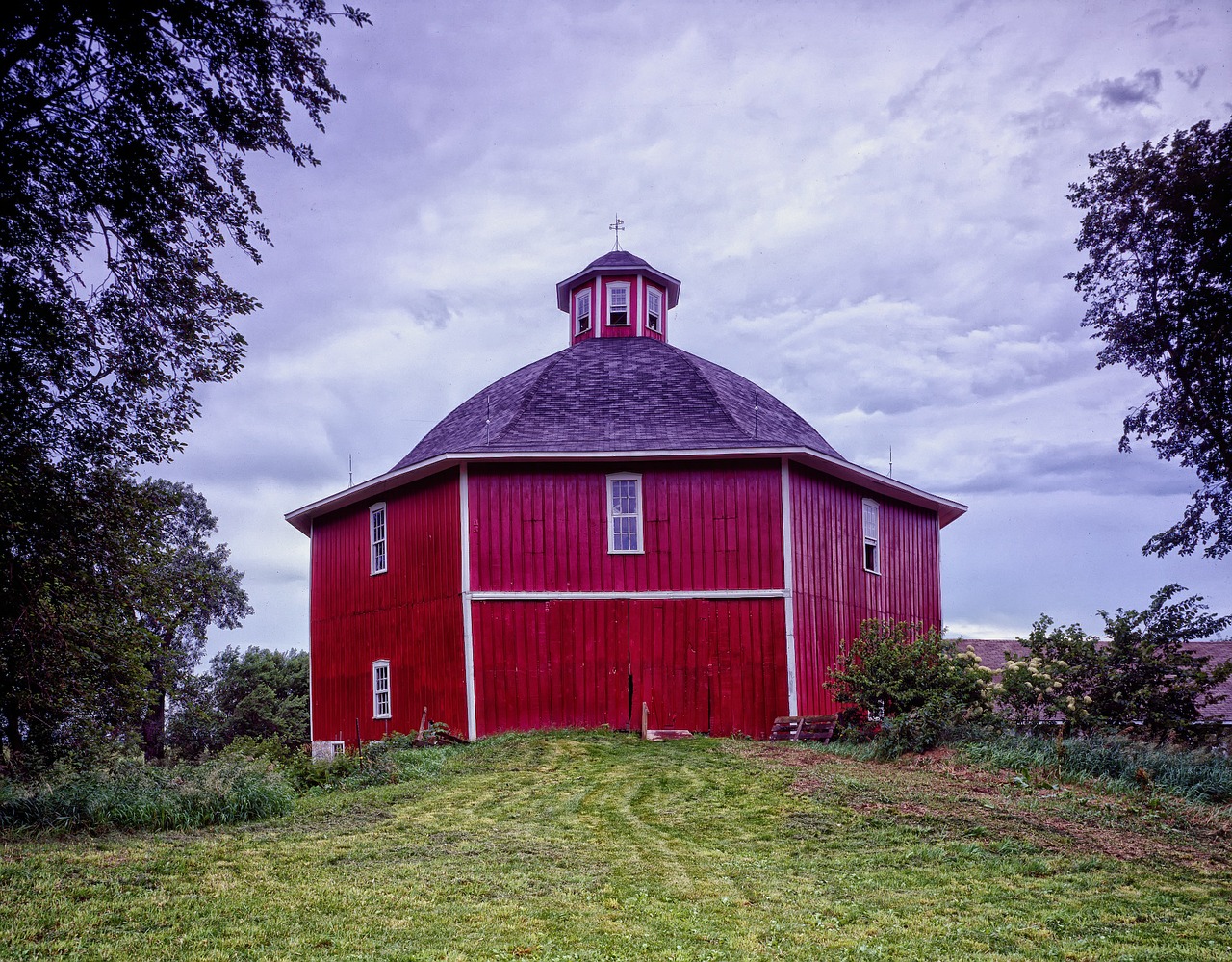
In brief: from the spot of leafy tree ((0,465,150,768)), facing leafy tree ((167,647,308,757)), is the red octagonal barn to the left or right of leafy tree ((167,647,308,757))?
right

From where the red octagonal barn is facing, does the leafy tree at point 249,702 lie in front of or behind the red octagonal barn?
behind

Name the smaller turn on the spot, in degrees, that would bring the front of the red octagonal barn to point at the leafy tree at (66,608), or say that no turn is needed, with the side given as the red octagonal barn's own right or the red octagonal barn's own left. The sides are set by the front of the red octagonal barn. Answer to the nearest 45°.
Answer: approximately 45° to the red octagonal barn's own right

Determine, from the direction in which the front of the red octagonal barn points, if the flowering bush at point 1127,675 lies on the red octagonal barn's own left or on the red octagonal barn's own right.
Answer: on the red octagonal barn's own left

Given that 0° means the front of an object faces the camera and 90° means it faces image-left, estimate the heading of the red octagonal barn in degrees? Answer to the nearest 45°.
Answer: approximately 0°
